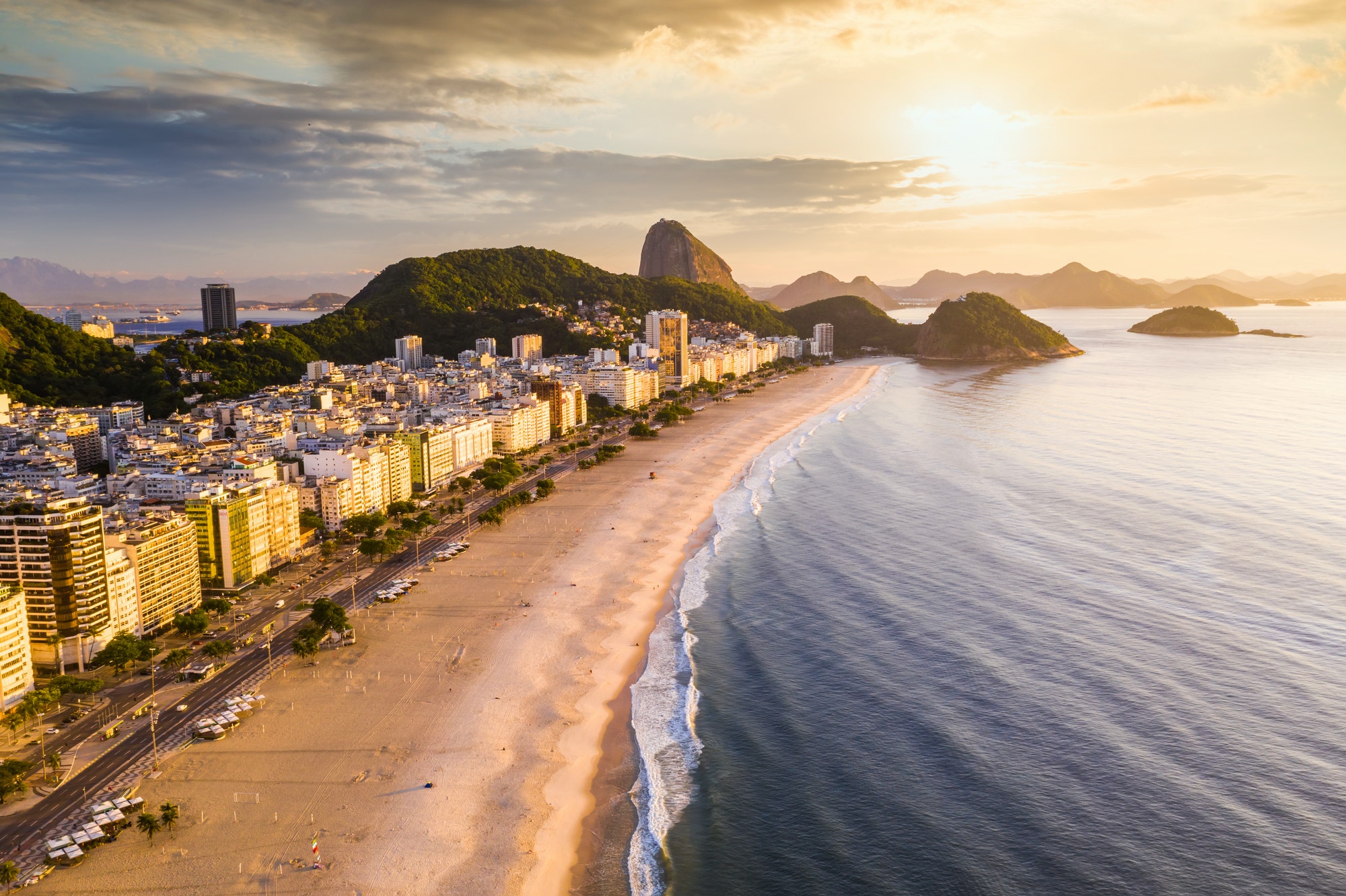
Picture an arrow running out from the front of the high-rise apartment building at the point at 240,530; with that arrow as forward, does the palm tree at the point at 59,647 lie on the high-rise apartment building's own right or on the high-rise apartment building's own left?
on the high-rise apartment building's own right

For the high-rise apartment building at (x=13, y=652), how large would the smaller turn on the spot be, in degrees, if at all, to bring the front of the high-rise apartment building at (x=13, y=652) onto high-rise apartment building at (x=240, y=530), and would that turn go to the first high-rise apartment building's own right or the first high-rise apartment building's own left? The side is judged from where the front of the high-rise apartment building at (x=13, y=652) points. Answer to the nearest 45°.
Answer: approximately 90° to the first high-rise apartment building's own left

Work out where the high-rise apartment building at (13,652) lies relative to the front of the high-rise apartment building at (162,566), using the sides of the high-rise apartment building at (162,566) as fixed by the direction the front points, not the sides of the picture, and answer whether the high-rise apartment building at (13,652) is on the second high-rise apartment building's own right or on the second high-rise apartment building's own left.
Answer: on the second high-rise apartment building's own right

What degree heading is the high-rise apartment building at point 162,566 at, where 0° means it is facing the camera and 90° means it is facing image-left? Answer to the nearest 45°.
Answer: approximately 315°

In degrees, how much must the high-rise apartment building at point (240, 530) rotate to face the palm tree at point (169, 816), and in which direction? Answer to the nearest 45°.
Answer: approximately 45° to its right

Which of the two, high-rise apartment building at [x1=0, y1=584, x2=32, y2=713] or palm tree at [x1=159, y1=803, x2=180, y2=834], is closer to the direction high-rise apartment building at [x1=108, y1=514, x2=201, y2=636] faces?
the palm tree

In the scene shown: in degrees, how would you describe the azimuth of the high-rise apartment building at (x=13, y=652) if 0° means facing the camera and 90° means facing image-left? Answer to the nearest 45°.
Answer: approximately 315°

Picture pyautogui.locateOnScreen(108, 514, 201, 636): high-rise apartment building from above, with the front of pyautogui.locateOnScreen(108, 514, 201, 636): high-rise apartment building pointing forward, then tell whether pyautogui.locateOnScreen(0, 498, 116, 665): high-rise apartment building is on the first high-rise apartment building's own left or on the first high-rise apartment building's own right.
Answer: on the first high-rise apartment building's own right
